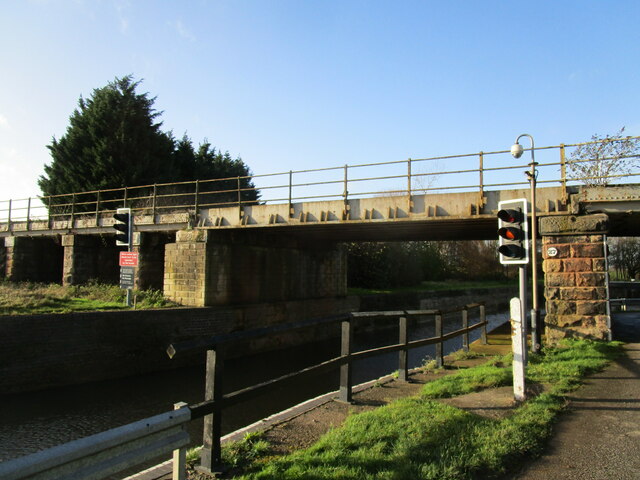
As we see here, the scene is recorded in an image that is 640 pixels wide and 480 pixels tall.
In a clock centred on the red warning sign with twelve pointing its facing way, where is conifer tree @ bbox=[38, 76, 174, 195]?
The conifer tree is roughly at 6 o'clock from the red warning sign.

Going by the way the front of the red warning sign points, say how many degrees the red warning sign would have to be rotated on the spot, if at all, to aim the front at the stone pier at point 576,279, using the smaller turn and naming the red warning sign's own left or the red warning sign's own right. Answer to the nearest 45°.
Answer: approximately 45° to the red warning sign's own left

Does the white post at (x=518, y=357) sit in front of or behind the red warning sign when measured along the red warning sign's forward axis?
in front

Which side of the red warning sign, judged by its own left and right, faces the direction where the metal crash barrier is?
front

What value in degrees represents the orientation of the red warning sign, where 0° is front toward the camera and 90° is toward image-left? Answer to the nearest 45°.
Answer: approximately 0°

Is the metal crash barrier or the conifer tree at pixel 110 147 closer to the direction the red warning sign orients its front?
the metal crash barrier

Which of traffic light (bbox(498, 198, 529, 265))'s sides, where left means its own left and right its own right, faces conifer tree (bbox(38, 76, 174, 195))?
right

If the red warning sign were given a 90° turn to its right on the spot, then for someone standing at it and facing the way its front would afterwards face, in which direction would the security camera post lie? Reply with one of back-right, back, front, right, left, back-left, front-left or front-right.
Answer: back-left

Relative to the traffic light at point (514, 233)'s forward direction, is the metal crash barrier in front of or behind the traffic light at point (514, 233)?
in front

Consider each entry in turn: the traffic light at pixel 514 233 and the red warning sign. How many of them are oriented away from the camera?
0

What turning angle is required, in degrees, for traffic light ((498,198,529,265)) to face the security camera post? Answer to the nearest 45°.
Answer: approximately 135° to its right

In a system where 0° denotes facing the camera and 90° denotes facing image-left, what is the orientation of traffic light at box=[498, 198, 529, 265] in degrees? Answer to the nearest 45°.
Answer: approximately 45°
